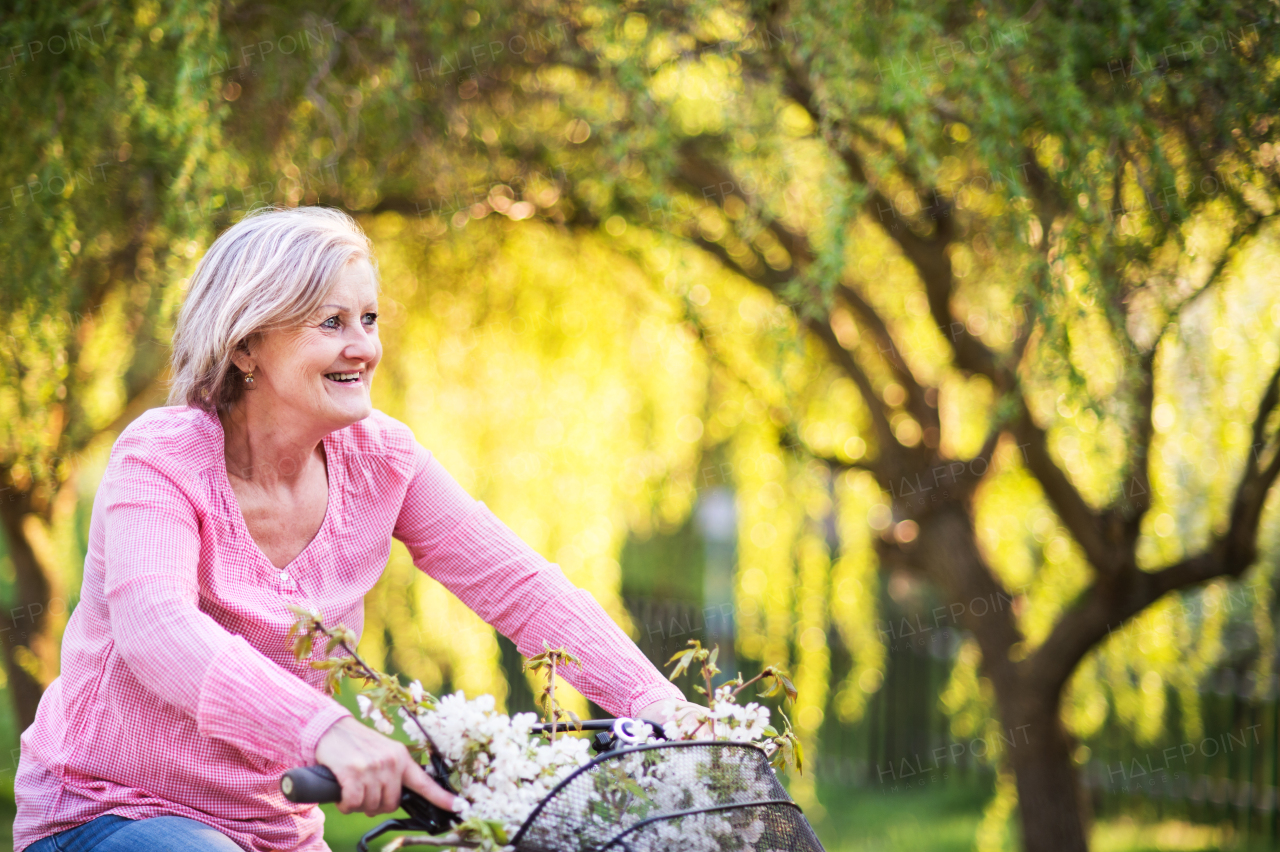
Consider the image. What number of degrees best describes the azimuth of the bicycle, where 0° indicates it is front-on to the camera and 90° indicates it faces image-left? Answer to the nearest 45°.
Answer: approximately 315°

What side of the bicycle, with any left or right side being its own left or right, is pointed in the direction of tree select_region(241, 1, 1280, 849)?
left

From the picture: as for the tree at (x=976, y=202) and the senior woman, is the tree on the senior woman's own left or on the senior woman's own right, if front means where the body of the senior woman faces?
on the senior woman's own left

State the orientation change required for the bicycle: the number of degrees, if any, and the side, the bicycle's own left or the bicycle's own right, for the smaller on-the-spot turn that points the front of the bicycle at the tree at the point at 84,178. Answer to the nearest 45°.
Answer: approximately 180°

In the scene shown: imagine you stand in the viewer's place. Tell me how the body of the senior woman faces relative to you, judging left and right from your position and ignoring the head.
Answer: facing the viewer and to the right of the viewer
